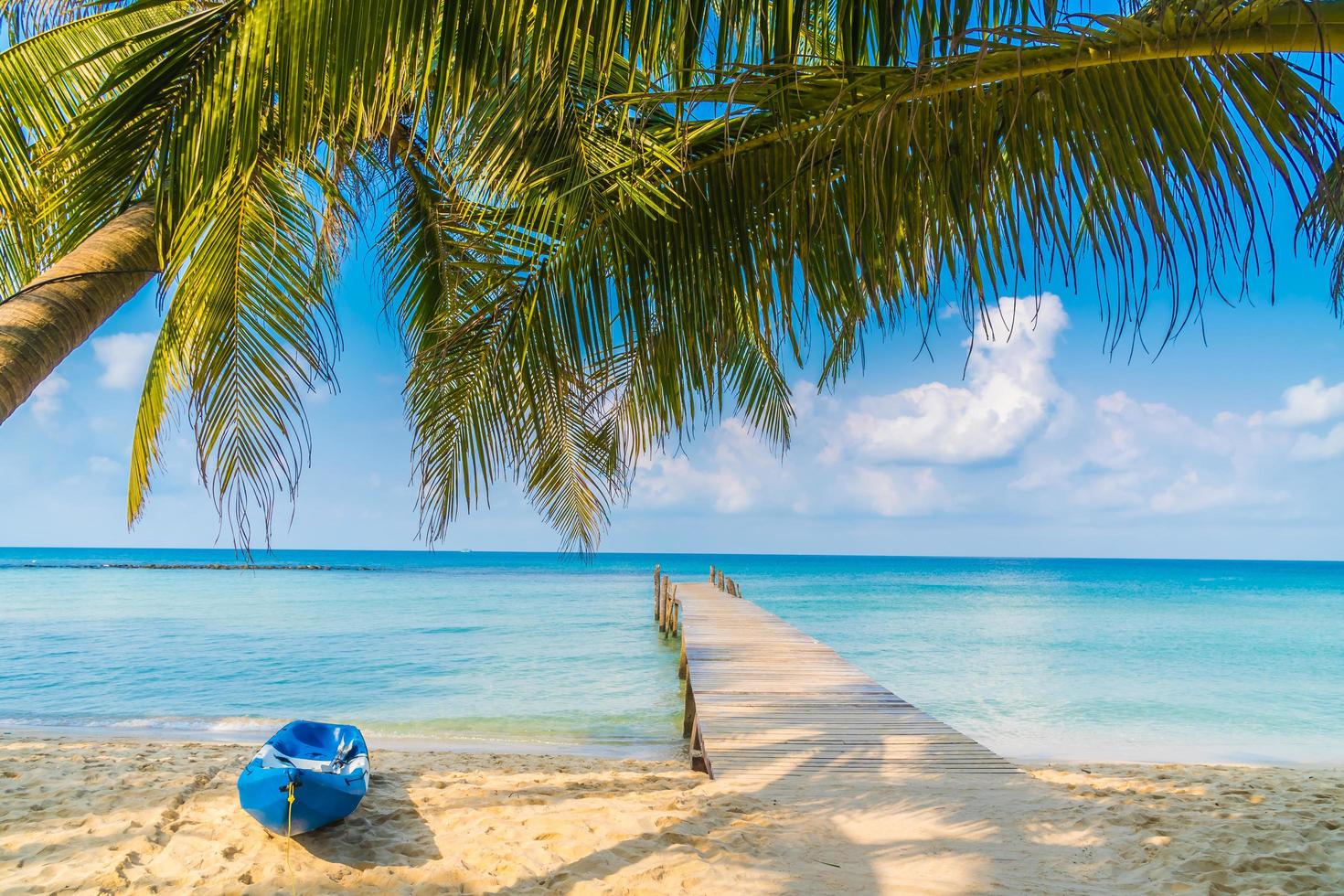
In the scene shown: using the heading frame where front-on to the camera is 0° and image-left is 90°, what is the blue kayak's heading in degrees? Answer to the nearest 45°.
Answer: approximately 0°

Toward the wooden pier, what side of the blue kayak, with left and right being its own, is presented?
left
